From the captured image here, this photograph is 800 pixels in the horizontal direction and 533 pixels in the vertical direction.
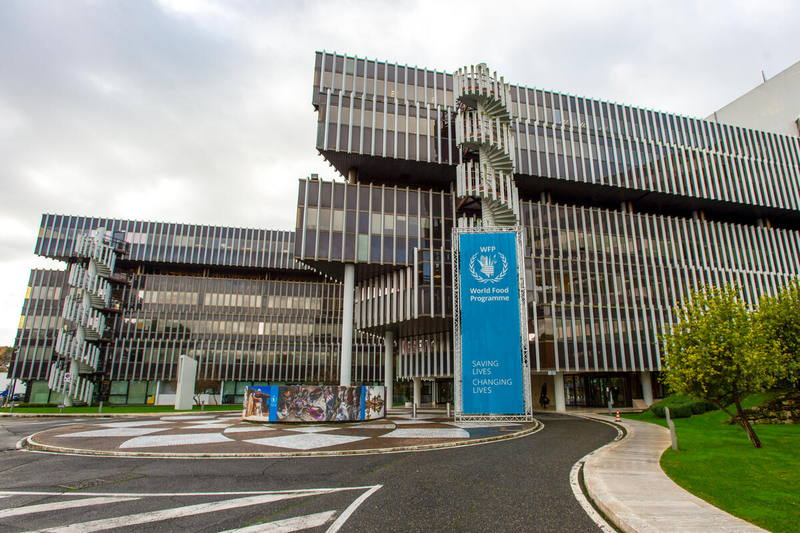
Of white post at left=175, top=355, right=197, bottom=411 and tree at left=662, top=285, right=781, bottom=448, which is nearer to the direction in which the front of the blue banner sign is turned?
the tree

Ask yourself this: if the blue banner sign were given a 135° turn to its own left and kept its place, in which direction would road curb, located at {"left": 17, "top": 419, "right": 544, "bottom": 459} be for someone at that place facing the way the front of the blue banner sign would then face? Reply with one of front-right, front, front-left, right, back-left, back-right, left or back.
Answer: back

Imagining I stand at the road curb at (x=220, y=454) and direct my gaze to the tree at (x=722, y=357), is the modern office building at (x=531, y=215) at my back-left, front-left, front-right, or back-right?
front-left

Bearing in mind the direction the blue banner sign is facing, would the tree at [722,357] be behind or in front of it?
in front

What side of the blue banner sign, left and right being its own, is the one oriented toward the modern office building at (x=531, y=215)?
back

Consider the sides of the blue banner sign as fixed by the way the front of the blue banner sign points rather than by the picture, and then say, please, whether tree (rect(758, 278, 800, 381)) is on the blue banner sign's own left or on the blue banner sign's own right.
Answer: on the blue banner sign's own left

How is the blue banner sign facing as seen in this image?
toward the camera

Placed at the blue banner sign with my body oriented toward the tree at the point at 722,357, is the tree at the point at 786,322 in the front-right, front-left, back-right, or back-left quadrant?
front-left

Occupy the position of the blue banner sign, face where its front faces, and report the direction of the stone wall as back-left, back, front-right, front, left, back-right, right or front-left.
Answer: left

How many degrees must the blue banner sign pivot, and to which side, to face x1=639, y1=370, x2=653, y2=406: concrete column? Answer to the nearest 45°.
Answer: approximately 135° to its left
